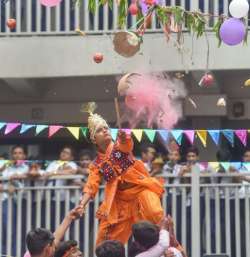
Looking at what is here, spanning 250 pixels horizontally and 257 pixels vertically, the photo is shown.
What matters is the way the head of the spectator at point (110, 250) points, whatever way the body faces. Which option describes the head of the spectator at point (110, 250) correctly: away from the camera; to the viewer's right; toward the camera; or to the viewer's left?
away from the camera

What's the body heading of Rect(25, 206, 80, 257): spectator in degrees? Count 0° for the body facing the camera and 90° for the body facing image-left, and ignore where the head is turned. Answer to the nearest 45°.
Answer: approximately 225°

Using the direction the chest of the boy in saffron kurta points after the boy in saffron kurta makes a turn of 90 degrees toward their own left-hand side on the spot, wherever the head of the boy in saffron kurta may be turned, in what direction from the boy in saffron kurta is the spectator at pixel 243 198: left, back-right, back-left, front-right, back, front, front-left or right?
front

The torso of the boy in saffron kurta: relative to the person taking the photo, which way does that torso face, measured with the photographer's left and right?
facing the viewer and to the right of the viewer

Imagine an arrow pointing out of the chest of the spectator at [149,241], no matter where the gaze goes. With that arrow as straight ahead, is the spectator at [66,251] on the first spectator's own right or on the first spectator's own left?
on the first spectator's own left

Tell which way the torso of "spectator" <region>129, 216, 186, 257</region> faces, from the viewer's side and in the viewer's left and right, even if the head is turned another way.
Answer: facing away from the viewer and to the right of the viewer
